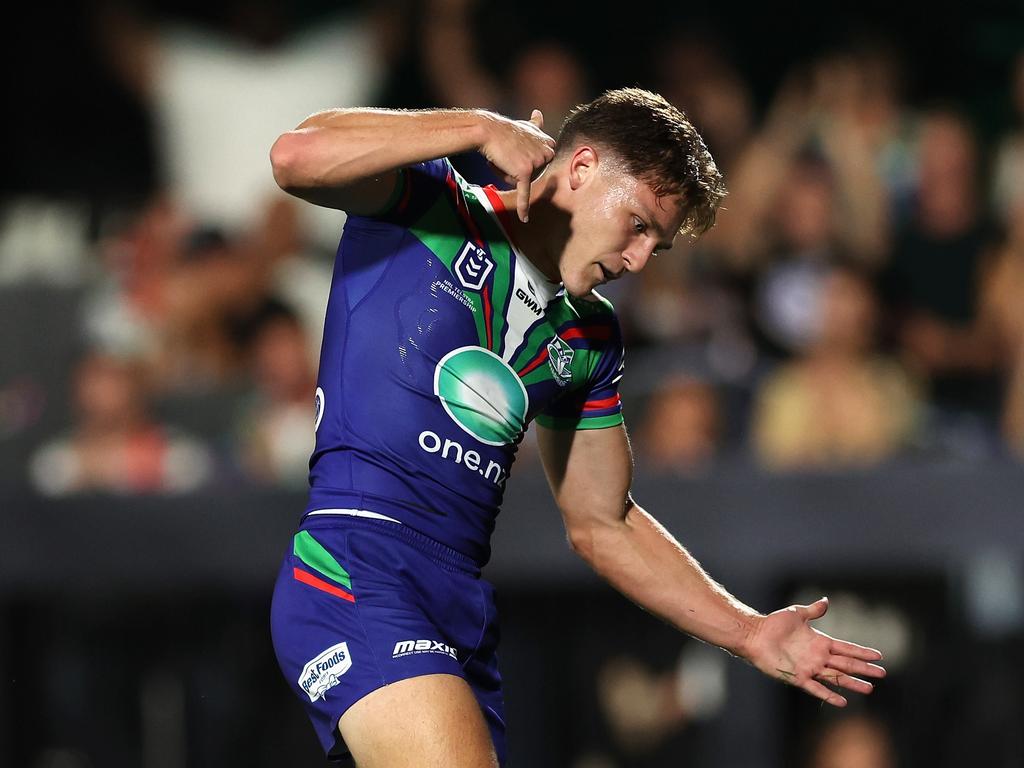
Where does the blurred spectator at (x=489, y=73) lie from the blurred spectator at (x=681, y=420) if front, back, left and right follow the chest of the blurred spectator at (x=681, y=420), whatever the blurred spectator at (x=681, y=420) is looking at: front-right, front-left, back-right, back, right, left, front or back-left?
back-right

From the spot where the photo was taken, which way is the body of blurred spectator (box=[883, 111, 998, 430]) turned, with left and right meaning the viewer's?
facing the viewer

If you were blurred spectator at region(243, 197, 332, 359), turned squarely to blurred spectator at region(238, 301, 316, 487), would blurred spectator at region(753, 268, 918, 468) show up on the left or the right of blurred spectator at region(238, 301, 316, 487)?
left

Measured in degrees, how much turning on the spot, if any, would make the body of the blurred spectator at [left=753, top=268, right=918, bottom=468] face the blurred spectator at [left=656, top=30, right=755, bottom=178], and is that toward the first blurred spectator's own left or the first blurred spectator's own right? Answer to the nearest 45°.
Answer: approximately 135° to the first blurred spectator's own right

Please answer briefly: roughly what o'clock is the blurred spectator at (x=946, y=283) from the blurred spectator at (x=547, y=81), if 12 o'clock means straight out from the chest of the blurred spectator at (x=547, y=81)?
the blurred spectator at (x=946, y=283) is roughly at 10 o'clock from the blurred spectator at (x=547, y=81).

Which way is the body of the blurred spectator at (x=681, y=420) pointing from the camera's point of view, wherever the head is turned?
toward the camera
